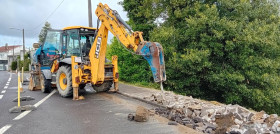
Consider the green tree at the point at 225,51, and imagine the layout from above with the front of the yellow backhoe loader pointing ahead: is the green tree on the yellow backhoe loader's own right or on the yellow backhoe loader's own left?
on the yellow backhoe loader's own right

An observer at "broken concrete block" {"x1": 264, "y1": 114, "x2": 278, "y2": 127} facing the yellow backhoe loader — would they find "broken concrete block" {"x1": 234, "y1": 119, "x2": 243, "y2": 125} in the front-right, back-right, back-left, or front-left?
front-left

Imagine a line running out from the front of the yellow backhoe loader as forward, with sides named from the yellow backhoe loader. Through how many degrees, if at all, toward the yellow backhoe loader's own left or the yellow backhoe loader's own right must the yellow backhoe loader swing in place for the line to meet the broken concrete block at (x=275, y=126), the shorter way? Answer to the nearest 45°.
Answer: approximately 180°

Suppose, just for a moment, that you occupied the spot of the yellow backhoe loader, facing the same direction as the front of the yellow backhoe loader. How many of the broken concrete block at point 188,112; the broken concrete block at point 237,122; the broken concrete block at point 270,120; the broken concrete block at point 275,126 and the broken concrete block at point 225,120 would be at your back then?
5

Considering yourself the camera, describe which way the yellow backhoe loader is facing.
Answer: facing away from the viewer and to the left of the viewer

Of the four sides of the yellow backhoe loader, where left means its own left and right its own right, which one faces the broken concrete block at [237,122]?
back

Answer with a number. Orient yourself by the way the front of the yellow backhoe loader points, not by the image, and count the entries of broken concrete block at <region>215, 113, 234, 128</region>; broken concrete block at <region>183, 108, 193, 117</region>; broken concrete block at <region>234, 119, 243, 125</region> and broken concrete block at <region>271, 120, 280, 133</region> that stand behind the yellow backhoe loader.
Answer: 4

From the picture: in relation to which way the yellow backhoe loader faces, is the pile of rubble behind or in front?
behind

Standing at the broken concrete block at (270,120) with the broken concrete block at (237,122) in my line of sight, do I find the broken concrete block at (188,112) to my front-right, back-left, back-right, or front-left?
front-right

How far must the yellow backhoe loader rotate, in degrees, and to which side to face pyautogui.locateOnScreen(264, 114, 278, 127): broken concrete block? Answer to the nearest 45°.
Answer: approximately 180°

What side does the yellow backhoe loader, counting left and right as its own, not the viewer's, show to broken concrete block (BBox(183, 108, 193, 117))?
back

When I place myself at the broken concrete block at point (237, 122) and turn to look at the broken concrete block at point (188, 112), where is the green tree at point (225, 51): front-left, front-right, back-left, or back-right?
front-right

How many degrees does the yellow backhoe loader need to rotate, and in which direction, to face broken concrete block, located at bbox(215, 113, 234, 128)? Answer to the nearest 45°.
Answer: approximately 180°

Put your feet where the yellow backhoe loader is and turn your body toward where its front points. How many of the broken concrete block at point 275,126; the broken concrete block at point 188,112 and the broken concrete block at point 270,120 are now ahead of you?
0

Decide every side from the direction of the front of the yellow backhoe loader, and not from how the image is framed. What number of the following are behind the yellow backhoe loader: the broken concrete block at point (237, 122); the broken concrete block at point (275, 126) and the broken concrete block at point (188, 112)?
3

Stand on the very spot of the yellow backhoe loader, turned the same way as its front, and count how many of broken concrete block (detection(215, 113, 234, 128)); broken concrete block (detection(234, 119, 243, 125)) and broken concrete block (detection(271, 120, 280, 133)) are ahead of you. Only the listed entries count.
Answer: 0
